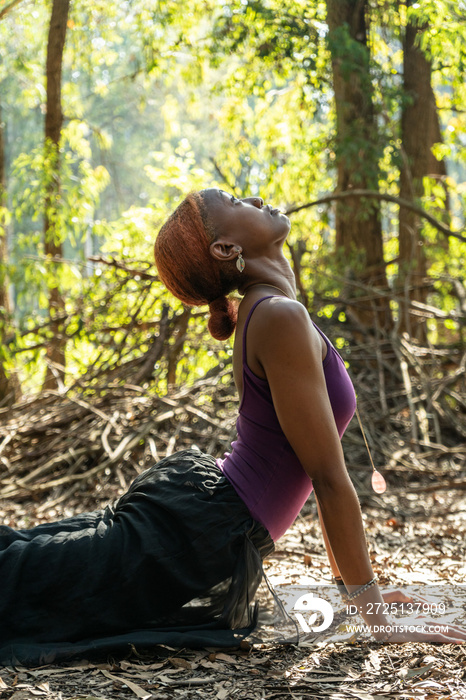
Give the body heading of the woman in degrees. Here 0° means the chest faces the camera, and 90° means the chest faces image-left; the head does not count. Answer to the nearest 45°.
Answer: approximately 270°
